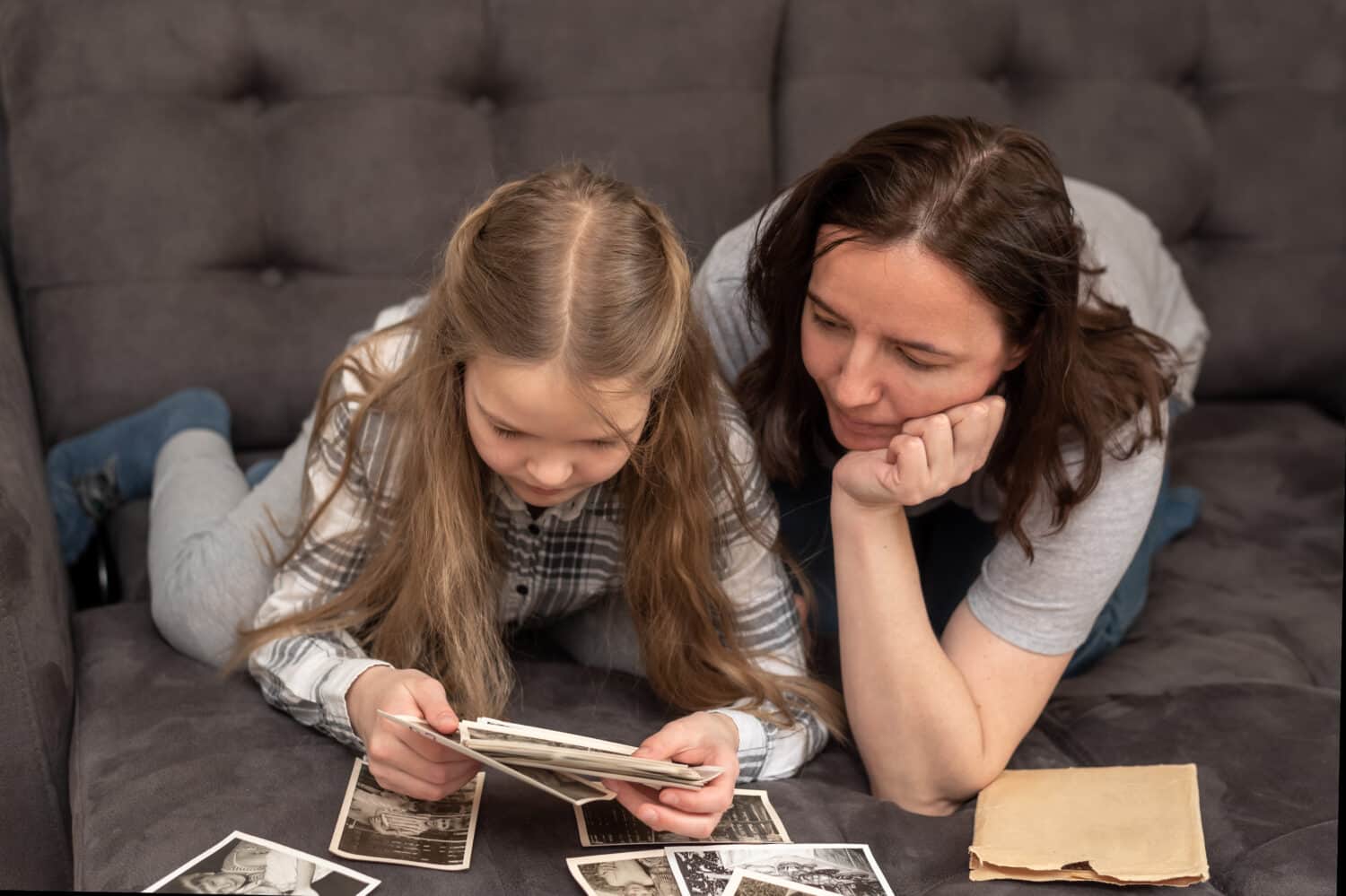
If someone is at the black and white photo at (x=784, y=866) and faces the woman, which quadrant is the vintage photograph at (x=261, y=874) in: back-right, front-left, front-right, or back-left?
back-left

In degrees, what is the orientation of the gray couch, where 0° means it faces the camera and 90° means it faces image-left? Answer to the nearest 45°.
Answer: approximately 0°

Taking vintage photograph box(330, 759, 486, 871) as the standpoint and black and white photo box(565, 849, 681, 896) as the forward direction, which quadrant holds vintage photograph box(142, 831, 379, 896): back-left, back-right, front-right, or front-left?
back-right
